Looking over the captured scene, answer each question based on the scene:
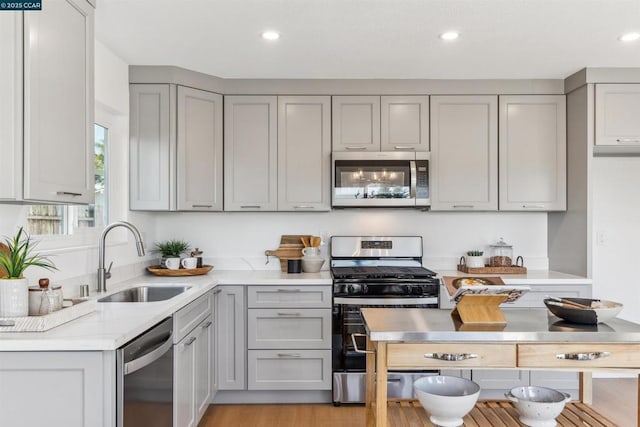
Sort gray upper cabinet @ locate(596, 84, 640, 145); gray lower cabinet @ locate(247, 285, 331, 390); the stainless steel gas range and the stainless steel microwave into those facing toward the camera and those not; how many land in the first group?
4

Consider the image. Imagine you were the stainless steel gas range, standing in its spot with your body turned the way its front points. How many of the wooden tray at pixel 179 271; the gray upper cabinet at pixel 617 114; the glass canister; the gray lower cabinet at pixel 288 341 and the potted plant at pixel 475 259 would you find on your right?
2

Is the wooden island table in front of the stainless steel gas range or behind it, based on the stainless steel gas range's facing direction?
in front

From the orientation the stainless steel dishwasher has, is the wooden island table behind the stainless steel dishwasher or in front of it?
in front

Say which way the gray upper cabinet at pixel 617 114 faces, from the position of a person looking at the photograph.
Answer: facing the viewer

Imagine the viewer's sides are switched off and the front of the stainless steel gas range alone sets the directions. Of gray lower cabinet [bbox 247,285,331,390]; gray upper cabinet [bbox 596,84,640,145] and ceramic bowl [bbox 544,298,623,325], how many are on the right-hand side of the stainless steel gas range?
1

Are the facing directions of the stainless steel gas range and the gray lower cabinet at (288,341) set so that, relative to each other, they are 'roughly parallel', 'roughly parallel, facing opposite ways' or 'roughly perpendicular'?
roughly parallel

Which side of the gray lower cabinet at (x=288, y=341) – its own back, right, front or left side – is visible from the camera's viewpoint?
front

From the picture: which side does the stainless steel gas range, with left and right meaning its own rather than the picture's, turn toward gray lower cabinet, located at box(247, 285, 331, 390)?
right

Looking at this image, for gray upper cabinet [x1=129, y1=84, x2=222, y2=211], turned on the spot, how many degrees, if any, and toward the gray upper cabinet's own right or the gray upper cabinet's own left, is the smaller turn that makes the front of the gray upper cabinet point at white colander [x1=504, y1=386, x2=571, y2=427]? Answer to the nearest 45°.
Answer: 0° — it already faces it

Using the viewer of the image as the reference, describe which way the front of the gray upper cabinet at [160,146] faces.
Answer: facing the viewer and to the right of the viewer

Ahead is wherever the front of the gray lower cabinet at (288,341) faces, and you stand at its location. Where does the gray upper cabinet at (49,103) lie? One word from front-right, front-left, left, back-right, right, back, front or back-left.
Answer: front-right

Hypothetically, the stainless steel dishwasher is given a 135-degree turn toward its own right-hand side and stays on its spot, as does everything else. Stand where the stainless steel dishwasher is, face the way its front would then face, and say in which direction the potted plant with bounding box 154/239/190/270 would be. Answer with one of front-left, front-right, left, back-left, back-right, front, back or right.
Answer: right

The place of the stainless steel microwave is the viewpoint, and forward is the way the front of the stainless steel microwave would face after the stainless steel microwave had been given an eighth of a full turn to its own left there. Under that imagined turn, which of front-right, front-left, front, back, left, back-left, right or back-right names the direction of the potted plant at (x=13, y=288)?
right

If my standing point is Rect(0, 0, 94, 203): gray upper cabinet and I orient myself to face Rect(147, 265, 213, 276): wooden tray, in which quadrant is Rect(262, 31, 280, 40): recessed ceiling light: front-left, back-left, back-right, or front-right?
front-right

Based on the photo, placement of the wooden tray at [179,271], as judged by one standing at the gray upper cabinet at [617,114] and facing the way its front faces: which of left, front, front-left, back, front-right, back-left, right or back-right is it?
front-right

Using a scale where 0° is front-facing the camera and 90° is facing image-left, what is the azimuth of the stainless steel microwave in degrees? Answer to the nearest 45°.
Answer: approximately 0°
